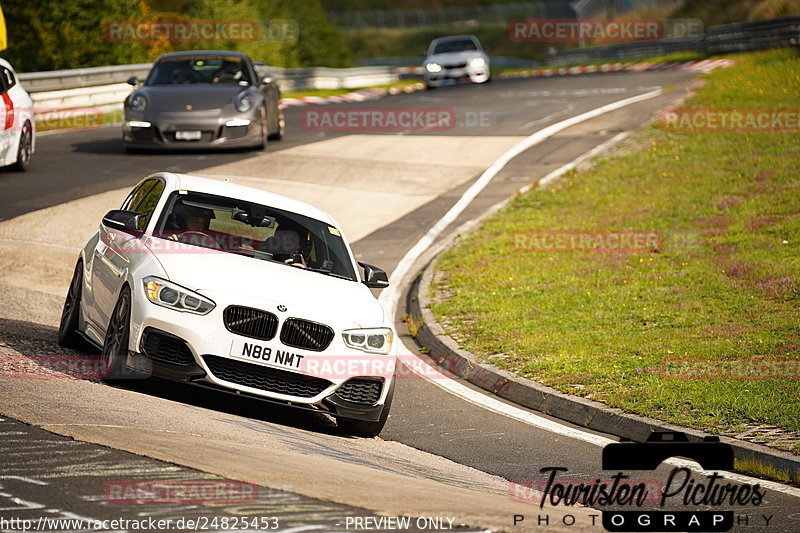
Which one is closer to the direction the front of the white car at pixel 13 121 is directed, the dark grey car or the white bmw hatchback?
the white bmw hatchback

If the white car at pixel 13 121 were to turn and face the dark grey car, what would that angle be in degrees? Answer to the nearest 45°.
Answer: approximately 180°

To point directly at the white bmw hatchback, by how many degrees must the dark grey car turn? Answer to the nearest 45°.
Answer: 0° — it already faces it

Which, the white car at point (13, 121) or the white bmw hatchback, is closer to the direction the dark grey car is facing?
the white bmw hatchback

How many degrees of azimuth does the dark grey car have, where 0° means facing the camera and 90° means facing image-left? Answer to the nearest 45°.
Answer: approximately 0°

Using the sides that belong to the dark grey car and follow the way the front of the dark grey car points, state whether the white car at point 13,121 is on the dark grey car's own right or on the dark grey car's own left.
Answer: on the dark grey car's own right

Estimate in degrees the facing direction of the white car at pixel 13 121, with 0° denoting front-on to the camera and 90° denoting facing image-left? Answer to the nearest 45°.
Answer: approximately 45°
